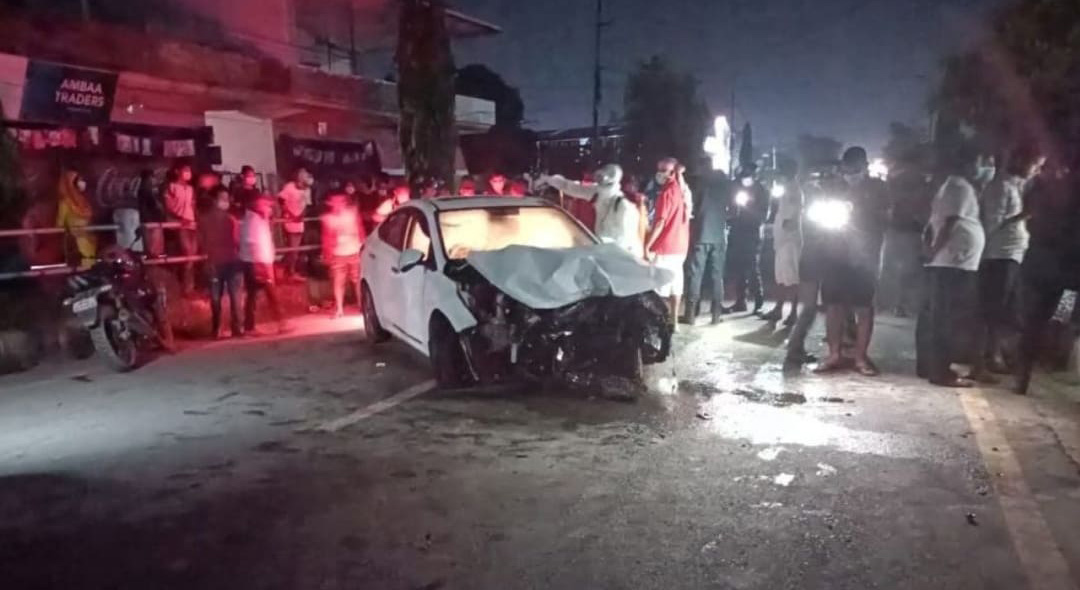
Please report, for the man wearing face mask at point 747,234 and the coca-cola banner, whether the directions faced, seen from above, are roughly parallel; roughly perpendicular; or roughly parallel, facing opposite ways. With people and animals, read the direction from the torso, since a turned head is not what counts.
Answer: roughly perpendicular

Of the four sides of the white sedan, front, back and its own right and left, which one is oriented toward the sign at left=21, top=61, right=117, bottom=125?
back

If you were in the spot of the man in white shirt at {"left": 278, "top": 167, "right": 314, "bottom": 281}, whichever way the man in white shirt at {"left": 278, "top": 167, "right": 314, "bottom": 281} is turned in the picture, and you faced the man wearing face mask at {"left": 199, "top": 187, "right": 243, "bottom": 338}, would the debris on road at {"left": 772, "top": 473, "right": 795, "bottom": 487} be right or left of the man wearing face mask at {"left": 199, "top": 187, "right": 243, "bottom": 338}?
left

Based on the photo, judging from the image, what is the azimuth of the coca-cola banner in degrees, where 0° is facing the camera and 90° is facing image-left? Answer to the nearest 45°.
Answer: approximately 0°

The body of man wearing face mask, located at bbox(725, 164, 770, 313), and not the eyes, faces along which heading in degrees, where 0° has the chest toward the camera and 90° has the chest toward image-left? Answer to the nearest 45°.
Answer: approximately 45°

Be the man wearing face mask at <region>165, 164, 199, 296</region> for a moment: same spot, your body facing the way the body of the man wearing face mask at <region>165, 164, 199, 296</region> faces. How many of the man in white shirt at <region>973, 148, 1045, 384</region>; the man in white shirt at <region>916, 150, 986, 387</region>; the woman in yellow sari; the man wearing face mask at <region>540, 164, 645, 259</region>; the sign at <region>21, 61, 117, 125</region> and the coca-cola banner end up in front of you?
3

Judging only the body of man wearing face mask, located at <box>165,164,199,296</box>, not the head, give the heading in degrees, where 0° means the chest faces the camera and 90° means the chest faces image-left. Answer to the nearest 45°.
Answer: approximately 315°

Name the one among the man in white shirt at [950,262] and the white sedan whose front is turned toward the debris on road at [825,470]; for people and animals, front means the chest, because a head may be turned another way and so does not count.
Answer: the white sedan

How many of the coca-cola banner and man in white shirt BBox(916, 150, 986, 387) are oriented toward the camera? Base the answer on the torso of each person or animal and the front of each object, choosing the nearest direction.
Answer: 1
